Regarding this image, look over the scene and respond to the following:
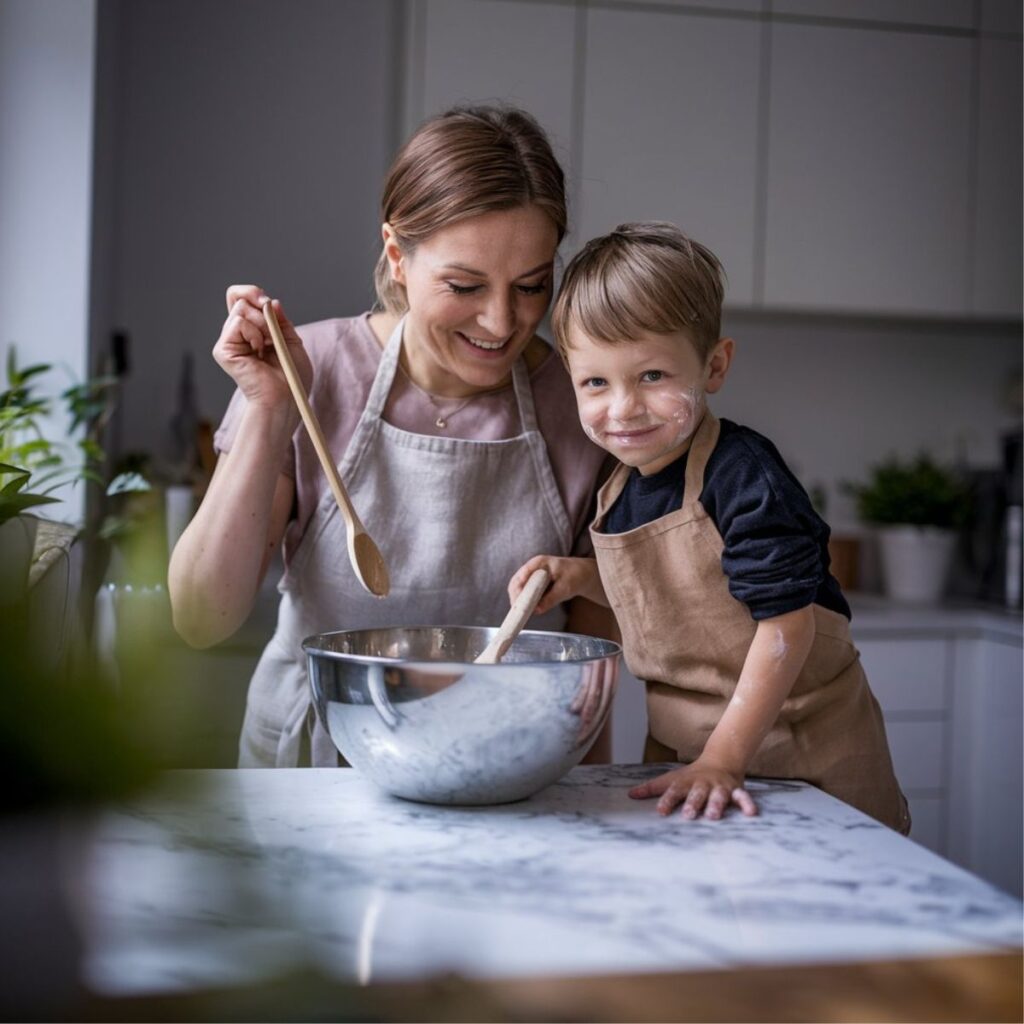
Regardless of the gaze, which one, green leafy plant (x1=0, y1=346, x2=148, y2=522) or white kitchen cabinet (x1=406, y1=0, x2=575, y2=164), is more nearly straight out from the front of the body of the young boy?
the green leafy plant

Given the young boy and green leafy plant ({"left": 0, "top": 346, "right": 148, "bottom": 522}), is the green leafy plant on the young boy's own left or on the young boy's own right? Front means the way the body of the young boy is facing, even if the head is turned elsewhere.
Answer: on the young boy's own right

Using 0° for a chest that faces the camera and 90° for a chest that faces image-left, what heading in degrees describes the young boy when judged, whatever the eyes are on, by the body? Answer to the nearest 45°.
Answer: approximately 45°

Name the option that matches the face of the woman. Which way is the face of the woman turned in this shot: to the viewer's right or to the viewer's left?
to the viewer's right

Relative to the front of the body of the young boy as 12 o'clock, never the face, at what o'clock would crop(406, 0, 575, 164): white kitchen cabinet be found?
The white kitchen cabinet is roughly at 4 o'clock from the young boy.
